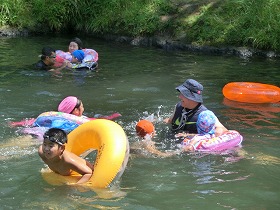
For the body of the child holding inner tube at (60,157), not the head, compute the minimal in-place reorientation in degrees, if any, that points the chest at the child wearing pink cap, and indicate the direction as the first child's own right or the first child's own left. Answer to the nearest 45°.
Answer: approximately 135° to the first child's own right

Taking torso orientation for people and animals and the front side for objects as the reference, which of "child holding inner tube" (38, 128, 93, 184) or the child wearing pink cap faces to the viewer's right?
the child wearing pink cap

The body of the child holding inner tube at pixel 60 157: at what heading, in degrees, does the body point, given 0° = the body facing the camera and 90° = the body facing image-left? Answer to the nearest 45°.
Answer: approximately 45°

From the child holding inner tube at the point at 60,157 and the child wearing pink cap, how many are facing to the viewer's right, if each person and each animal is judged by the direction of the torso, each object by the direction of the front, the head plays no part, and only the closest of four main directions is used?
1

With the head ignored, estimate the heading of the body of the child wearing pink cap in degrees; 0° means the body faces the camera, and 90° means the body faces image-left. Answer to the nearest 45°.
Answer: approximately 270°

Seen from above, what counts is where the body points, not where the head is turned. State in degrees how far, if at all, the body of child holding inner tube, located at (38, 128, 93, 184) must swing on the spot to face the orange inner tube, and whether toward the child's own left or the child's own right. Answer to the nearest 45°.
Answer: approximately 180°

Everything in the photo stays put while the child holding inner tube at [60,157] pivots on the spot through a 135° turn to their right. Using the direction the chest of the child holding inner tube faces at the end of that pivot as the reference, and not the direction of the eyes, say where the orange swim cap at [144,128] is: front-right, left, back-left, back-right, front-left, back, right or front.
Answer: front-right

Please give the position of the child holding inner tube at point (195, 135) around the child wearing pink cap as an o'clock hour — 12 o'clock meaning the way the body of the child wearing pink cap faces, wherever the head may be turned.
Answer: The child holding inner tube is roughly at 1 o'clock from the child wearing pink cap.

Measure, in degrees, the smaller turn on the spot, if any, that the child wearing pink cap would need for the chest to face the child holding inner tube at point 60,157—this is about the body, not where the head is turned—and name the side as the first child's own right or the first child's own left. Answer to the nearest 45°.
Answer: approximately 90° to the first child's own right
